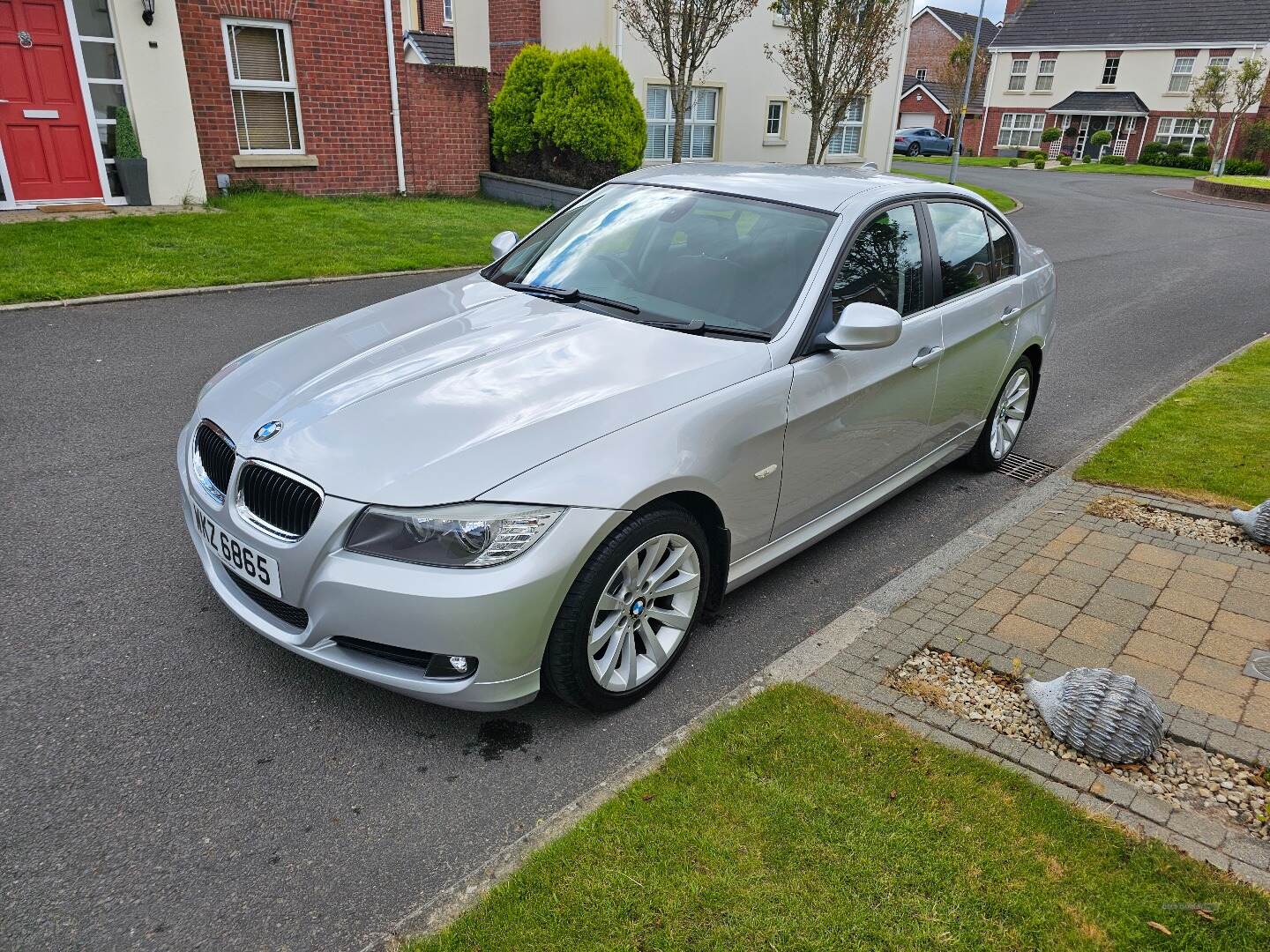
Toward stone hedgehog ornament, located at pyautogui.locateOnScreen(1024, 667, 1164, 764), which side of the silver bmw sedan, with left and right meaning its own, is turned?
left

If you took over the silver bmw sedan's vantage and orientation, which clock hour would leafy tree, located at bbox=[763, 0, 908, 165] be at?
The leafy tree is roughly at 5 o'clock from the silver bmw sedan.

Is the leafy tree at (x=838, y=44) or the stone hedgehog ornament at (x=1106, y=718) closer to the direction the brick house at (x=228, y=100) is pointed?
the stone hedgehog ornament

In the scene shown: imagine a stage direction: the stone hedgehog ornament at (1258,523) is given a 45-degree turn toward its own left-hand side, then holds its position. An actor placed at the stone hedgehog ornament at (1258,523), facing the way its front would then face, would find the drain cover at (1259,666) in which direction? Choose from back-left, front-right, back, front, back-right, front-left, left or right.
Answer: front-left

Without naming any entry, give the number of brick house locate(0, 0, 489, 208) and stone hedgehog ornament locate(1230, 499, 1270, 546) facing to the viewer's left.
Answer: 1

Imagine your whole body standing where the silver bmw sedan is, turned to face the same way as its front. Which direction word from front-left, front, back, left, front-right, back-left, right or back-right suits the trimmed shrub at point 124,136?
right

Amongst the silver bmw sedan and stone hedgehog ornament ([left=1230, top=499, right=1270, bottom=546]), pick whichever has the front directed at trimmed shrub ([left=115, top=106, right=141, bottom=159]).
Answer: the stone hedgehog ornament

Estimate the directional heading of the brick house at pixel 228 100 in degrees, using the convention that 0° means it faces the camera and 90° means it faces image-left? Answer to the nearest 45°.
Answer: approximately 0°

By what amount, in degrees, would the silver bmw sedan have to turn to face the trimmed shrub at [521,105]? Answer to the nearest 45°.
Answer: approximately 135° to its right

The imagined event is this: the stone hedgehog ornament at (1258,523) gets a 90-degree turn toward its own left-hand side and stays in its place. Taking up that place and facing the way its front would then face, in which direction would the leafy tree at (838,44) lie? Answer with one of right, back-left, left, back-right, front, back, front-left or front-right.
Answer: back-right

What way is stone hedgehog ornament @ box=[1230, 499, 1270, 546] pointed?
to the viewer's left
